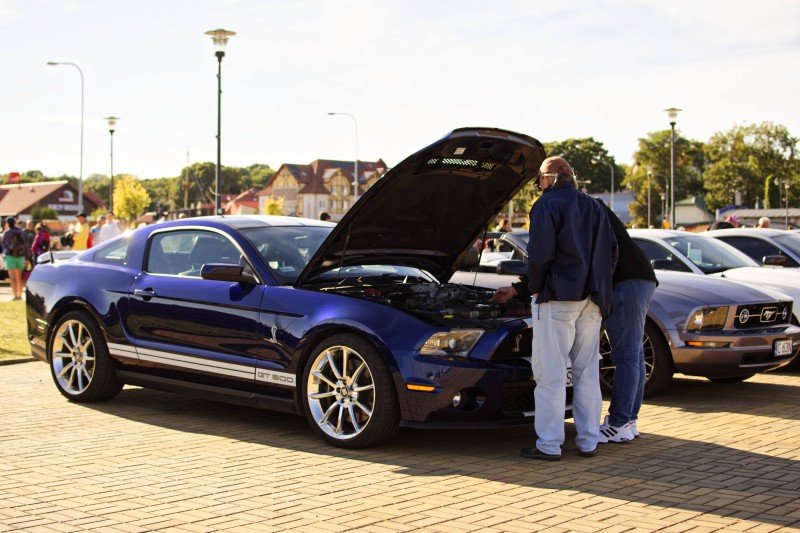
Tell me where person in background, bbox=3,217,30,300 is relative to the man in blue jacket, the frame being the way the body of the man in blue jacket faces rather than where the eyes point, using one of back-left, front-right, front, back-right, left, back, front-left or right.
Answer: front

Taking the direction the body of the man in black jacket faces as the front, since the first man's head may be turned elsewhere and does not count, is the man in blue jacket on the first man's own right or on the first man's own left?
on the first man's own left

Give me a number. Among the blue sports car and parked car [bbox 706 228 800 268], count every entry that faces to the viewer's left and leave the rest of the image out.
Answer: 0

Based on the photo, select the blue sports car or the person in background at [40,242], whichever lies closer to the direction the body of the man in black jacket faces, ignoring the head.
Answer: the blue sports car

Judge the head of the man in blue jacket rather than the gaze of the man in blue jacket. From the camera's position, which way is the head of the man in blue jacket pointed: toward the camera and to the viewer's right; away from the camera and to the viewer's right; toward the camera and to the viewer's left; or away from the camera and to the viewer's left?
away from the camera and to the viewer's left

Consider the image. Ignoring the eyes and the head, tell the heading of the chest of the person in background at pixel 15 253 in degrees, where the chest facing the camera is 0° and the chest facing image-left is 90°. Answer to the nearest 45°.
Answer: approximately 180°

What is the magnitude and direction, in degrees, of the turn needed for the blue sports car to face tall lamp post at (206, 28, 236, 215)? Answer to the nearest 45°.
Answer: approximately 135° to its left

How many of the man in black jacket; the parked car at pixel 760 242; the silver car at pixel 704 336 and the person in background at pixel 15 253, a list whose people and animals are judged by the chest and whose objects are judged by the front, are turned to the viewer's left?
1

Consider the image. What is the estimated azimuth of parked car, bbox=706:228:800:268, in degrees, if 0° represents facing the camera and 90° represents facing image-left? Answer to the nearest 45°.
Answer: approximately 315°

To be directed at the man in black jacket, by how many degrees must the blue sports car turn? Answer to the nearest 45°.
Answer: approximately 45° to its left

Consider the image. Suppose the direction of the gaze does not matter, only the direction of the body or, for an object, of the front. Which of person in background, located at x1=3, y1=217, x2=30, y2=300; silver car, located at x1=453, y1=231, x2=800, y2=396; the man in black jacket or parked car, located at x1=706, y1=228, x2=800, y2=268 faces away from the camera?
the person in background

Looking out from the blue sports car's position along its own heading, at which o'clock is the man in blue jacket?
The man in blue jacket is roughly at 12 o'clock from the blue sports car.

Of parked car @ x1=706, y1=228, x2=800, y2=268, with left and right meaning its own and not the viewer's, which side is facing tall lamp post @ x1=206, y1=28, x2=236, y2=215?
back

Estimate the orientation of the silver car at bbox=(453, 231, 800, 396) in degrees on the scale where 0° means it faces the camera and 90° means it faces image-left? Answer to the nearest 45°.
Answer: approximately 315°

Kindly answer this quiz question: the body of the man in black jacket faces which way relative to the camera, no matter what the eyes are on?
to the viewer's left
